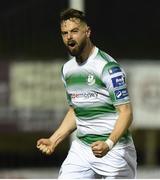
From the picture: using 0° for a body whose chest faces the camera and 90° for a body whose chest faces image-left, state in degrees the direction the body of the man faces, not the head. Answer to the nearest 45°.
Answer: approximately 45°

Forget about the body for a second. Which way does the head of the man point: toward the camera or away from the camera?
toward the camera
